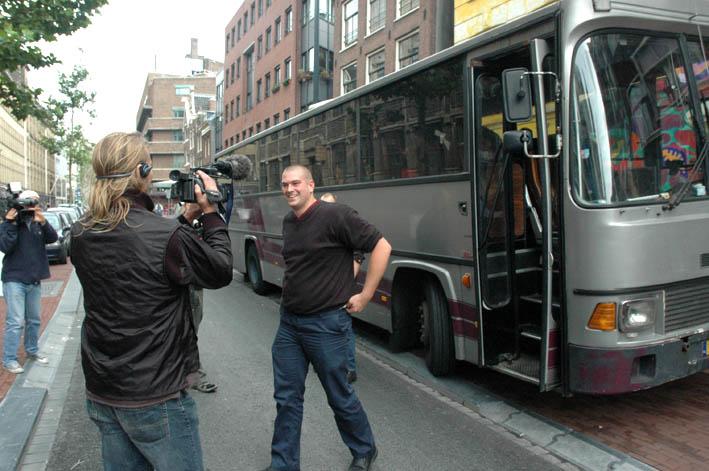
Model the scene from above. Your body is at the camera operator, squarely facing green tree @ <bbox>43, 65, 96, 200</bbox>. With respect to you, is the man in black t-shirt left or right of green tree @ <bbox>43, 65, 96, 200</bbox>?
right

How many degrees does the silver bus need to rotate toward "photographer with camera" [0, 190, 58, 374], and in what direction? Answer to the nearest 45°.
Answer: approximately 135° to its right

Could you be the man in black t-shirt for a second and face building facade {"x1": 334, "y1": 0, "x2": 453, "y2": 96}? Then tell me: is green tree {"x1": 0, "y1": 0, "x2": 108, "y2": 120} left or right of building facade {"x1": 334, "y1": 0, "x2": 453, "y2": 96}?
left

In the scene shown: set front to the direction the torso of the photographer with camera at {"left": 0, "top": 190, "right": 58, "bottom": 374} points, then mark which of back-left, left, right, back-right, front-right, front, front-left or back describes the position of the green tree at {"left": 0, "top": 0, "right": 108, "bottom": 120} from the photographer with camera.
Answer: back-left

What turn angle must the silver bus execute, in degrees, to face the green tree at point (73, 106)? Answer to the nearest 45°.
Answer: approximately 180°

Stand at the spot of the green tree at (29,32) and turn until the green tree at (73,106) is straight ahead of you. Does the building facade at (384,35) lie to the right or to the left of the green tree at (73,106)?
right

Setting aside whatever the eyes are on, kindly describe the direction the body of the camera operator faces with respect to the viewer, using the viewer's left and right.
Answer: facing away from the viewer and to the right of the viewer

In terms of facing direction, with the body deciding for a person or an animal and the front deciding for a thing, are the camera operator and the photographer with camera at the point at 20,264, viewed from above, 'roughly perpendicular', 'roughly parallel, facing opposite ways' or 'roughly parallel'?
roughly perpendicular

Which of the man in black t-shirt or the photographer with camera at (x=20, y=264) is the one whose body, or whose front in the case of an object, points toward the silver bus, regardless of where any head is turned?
the photographer with camera

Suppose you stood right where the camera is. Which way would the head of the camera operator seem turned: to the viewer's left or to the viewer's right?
to the viewer's right

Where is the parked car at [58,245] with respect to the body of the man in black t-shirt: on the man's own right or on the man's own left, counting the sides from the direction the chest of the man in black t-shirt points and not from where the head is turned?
on the man's own right

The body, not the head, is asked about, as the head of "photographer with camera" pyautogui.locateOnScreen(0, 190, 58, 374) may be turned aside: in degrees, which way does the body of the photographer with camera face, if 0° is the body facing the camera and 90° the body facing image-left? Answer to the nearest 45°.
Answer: approximately 315°
